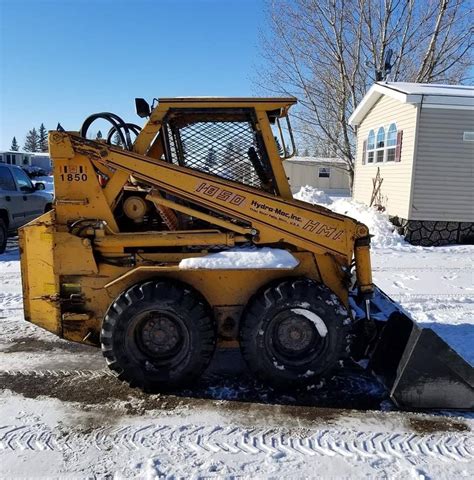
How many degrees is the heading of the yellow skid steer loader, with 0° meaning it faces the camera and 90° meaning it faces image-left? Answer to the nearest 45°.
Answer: approximately 270°

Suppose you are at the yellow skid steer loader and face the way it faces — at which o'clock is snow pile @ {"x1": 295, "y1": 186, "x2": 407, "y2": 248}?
The snow pile is roughly at 10 o'clock from the yellow skid steer loader.
